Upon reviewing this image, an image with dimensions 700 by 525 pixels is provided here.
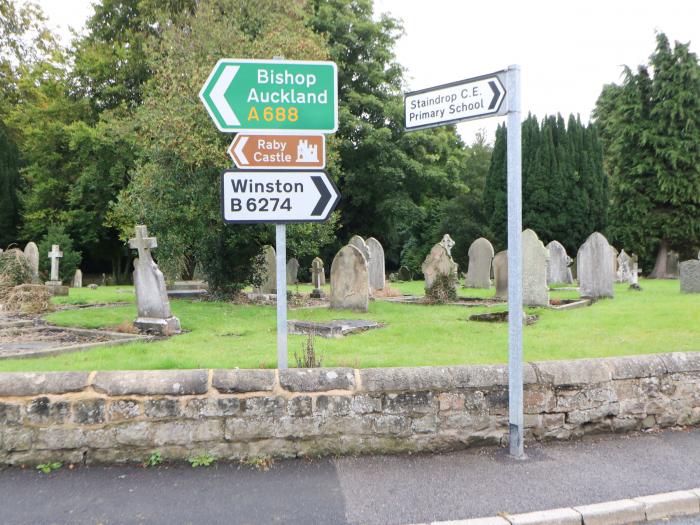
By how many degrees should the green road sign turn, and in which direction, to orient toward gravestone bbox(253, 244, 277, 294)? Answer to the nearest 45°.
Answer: approximately 180°

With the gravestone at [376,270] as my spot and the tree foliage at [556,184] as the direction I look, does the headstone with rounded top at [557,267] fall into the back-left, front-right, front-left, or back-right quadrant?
front-right

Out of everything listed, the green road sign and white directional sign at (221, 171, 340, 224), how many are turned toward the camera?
2

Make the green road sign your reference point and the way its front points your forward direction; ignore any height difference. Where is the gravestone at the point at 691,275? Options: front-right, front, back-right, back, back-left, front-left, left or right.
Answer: back-left

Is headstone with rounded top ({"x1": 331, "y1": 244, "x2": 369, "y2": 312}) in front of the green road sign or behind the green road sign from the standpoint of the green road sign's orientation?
behind

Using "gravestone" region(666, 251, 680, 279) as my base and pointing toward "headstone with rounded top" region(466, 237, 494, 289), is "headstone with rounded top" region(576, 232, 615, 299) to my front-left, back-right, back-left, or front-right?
front-left

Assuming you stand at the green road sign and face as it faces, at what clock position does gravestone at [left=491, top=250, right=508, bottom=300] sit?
The gravestone is roughly at 7 o'clock from the green road sign.

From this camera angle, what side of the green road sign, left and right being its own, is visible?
front

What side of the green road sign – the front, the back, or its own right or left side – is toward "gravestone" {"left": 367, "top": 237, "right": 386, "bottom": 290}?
back

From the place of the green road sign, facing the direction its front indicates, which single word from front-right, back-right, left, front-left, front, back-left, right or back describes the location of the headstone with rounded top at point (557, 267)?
back-left

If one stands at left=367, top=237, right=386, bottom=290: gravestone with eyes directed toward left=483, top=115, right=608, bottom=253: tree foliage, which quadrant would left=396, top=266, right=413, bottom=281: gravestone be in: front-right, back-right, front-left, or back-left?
front-left

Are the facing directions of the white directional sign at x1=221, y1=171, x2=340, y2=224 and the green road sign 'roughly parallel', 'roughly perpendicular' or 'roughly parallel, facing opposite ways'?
roughly parallel

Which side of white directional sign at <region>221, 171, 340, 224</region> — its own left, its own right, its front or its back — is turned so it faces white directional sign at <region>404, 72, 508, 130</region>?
left

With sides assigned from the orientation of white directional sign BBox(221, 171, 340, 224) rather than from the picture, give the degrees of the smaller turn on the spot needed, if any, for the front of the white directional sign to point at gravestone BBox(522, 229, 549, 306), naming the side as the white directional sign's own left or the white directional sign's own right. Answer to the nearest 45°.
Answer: approximately 135° to the white directional sign's own left

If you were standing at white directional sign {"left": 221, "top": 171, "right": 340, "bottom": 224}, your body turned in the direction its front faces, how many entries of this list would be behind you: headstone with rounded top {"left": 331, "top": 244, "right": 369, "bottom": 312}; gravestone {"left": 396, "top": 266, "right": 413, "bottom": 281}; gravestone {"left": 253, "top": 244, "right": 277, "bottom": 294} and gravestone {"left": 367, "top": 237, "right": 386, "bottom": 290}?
4

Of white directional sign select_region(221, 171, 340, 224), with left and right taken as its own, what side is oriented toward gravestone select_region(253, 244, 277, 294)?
back

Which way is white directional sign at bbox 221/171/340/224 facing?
toward the camera

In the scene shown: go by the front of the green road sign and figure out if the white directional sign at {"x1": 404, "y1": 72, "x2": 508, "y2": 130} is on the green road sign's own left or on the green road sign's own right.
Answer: on the green road sign's own left

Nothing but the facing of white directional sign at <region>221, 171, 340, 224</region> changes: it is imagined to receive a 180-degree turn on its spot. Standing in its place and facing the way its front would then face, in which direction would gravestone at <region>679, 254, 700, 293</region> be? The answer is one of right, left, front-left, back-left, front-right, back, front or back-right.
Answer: front-right

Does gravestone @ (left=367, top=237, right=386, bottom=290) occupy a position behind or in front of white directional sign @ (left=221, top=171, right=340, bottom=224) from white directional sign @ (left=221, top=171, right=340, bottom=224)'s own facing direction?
behind

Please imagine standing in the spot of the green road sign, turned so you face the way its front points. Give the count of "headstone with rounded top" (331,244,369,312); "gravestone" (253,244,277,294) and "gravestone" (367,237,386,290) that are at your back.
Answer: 3

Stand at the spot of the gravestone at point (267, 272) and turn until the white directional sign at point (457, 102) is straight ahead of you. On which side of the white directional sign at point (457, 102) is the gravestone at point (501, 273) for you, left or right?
left

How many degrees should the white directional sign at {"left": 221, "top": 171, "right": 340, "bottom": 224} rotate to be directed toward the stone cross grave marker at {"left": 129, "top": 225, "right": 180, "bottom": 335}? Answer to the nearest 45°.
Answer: approximately 180°

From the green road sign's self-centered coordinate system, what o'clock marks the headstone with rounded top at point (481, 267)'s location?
The headstone with rounded top is roughly at 7 o'clock from the green road sign.
